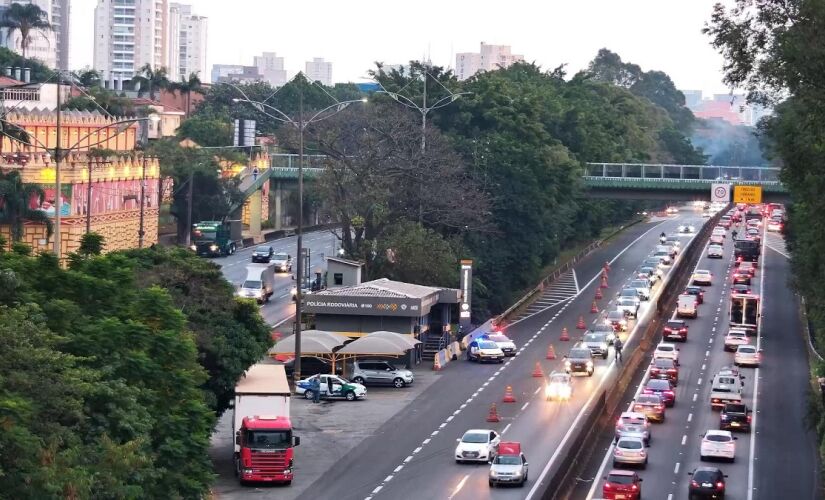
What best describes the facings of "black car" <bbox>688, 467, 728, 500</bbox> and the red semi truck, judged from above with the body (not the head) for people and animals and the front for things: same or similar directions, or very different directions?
very different directions

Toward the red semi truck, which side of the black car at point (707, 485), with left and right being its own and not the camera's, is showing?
left

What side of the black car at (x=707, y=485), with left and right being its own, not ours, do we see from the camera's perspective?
back

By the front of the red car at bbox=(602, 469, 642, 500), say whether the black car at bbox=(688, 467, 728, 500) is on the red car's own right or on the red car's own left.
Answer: on the red car's own right

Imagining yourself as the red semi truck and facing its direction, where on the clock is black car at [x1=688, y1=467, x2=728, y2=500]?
The black car is roughly at 9 o'clock from the red semi truck.

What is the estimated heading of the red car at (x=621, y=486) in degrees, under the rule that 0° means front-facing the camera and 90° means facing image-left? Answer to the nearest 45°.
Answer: approximately 180°

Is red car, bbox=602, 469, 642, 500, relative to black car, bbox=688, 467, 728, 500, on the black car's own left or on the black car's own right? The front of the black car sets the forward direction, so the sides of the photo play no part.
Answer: on the black car's own left

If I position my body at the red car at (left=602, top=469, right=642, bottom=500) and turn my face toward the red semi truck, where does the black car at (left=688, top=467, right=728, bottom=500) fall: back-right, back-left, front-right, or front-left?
back-right

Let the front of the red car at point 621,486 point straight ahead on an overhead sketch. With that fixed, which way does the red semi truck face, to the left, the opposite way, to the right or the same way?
the opposite way

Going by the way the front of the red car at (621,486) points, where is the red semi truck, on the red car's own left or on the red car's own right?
on the red car's own left

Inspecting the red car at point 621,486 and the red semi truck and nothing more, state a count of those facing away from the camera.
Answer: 1
